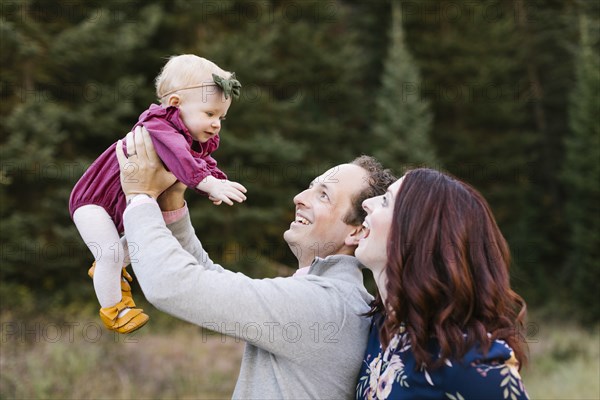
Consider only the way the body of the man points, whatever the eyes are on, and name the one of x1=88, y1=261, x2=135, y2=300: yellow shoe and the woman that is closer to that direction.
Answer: the yellow shoe

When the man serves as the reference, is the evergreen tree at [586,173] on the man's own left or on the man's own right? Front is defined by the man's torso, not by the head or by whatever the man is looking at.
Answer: on the man's own right

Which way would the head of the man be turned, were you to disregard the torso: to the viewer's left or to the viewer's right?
to the viewer's left

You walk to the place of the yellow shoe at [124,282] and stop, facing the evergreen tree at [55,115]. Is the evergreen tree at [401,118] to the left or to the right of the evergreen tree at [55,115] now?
right

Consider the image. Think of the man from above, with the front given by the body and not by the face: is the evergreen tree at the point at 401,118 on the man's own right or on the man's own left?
on the man's own right

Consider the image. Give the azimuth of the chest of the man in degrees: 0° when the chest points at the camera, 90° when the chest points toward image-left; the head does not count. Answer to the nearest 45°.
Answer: approximately 90°

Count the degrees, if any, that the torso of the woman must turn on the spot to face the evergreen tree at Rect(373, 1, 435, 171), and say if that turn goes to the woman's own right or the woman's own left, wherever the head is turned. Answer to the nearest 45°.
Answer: approximately 90° to the woman's own right

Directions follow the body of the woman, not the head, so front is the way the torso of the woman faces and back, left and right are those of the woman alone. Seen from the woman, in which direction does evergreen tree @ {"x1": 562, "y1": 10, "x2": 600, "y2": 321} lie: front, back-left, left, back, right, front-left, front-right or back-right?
right

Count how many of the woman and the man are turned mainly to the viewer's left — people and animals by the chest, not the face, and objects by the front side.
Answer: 2

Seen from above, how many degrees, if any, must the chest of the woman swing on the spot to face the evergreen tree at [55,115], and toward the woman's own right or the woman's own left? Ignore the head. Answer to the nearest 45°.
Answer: approximately 45° to the woman's own right

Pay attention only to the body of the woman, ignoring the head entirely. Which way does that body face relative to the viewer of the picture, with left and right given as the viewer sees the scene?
facing to the left of the viewer

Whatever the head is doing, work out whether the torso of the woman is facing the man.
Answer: yes
